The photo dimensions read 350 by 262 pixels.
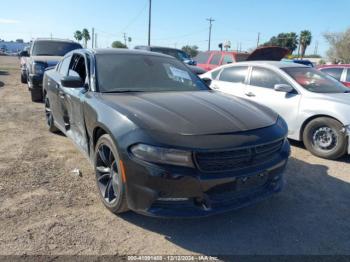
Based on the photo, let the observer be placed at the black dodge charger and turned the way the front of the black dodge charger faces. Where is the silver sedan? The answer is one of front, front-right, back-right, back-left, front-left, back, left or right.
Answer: left

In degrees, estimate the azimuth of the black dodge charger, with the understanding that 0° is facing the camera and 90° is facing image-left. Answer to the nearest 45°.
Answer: approximately 315°

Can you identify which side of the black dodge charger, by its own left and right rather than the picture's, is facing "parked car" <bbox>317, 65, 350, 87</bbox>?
left

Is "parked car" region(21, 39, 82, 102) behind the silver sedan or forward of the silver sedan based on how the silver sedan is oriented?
behind

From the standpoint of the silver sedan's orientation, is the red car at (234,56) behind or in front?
behind

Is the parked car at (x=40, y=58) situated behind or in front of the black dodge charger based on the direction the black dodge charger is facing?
behind
